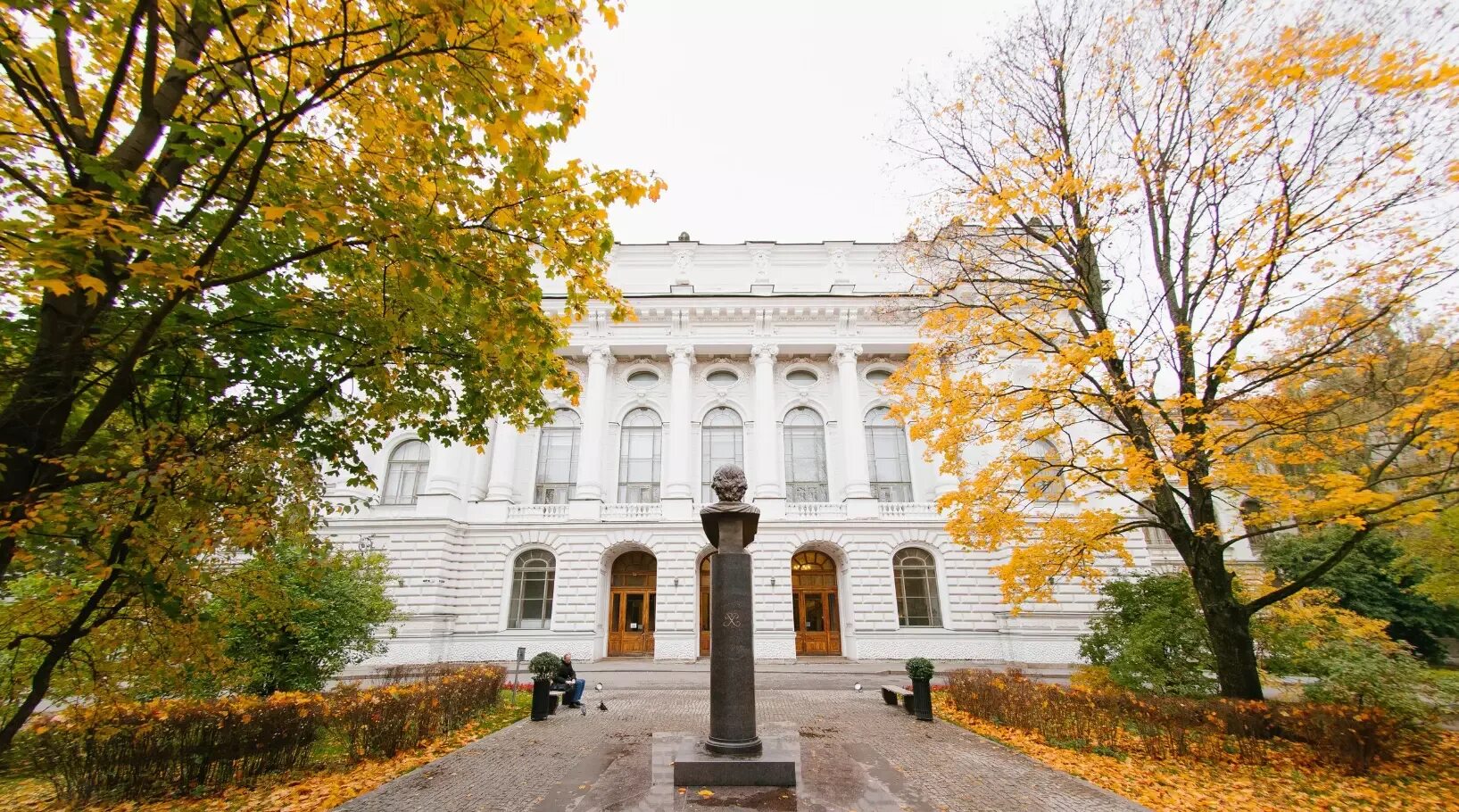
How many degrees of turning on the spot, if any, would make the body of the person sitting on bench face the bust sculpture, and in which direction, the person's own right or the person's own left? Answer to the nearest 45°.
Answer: approximately 45° to the person's own right

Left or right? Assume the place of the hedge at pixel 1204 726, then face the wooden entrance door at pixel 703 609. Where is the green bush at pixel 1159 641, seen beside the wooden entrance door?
right

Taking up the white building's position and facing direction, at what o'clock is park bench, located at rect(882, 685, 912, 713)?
The park bench is roughly at 11 o'clock from the white building.

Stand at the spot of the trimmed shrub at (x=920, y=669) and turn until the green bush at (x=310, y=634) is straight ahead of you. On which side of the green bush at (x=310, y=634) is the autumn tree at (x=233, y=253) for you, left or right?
left

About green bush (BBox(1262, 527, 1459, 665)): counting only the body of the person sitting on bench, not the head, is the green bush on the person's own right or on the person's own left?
on the person's own left

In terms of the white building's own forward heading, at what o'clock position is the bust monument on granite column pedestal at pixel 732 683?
The bust monument on granite column pedestal is roughly at 12 o'clock from the white building.

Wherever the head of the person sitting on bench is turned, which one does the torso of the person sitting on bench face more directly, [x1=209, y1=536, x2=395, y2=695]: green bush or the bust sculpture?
the bust sculpture

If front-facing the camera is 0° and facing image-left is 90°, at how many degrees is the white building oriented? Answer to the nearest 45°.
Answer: approximately 0°

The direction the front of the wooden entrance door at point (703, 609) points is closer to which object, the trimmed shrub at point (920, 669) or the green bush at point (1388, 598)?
the trimmed shrub
